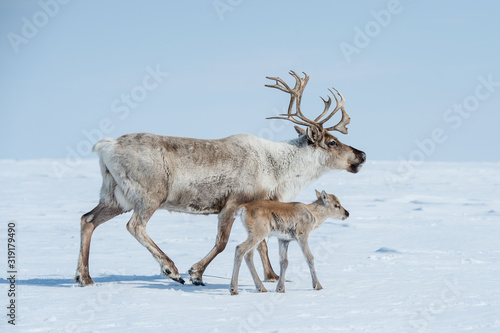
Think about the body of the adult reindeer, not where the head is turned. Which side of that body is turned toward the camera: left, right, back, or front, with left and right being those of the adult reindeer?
right

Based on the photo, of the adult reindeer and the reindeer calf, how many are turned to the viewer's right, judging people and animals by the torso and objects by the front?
2

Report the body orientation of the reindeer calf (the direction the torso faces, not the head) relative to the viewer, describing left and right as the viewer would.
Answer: facing to the right of the viewer

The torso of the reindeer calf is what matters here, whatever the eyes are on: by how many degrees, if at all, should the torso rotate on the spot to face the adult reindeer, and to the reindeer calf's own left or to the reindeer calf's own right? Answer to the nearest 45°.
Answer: approximately 135° to the reindeer calf's own left

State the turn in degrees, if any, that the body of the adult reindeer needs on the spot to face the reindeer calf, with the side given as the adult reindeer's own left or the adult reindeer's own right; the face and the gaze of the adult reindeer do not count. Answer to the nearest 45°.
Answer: approximately 45° to the adult reindeer's own right
